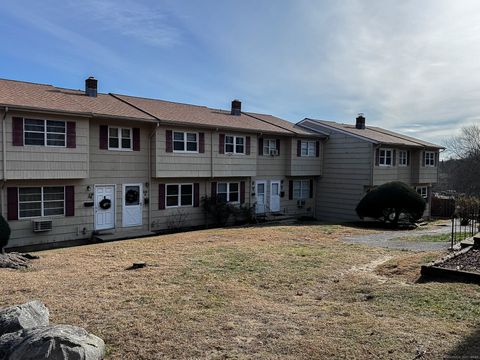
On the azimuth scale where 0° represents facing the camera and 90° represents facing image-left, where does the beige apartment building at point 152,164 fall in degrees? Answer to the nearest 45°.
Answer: approximately 315°

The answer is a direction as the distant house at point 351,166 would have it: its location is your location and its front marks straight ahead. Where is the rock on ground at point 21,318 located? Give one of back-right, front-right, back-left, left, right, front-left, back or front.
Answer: front-right

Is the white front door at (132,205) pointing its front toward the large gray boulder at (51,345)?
yes

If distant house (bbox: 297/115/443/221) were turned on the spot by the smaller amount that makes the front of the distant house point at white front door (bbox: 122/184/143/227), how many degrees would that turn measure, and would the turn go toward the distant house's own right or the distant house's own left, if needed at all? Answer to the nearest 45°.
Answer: approximately 90° to the distant house's own right

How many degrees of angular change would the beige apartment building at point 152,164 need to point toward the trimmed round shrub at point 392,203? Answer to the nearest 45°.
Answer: approximately 45° to its left

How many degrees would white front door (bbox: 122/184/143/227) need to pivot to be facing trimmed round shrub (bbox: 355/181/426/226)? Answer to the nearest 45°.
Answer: approximately 90° to its left

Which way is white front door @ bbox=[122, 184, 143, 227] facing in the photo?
toward the camera

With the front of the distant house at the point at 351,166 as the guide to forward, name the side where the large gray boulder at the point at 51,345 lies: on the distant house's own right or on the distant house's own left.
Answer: on the distant house's own right

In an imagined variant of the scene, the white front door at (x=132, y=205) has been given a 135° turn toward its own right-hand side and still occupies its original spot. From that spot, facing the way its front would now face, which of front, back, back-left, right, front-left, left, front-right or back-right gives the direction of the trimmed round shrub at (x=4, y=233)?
left

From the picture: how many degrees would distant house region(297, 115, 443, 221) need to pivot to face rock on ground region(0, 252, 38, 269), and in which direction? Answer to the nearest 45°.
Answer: approximately 45° to its right

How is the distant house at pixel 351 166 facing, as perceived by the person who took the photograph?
facing the viewer and to the right of the viewer

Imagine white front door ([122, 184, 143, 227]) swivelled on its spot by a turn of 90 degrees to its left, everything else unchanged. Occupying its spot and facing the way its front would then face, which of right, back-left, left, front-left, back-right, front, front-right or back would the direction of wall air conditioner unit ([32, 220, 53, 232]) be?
back-right

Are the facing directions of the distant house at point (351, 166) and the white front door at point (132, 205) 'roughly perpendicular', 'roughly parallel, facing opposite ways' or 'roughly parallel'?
roughly parallel
